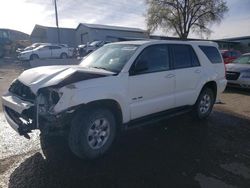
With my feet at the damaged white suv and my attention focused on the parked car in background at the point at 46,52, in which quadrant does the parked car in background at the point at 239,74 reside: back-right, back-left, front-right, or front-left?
front-right

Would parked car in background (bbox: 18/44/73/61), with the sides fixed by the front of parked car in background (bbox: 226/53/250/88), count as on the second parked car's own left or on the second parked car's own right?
on the second parked car's own right

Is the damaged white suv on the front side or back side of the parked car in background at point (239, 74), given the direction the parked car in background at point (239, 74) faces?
on the front side

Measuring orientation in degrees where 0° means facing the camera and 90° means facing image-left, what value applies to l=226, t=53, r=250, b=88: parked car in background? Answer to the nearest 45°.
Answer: approximately 45°

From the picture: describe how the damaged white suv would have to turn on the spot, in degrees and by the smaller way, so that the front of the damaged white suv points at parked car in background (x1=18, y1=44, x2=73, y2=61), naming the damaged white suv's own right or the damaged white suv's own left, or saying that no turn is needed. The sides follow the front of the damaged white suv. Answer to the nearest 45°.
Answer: approximately 135° to the damaged white suv's own right

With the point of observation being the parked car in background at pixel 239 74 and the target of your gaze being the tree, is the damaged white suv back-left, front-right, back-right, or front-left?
back-left

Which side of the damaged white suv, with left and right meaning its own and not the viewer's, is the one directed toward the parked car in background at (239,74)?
back

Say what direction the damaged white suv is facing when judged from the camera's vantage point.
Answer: facing the viewer and to the left of the viewer

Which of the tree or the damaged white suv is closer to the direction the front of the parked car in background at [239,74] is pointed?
the damaged white suv

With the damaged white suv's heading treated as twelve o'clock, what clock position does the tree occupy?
The tree is roughly at 5 o'clock from the damaged white suv.

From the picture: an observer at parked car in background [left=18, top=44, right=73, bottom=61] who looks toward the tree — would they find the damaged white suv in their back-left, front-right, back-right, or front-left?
back-right

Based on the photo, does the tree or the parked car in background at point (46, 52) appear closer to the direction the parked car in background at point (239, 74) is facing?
the parked car in background

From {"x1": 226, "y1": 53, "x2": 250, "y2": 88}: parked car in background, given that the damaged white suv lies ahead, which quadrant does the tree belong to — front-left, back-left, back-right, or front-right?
back-right

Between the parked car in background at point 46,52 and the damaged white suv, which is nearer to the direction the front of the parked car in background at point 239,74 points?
the damaged white suv

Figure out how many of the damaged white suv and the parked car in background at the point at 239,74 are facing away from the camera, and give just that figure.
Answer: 0
